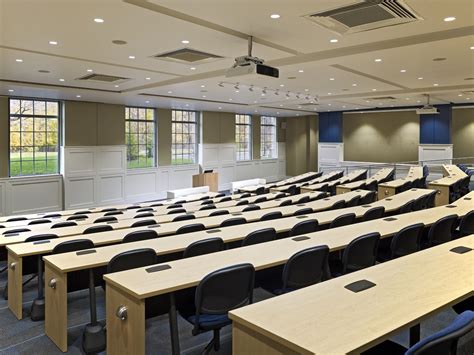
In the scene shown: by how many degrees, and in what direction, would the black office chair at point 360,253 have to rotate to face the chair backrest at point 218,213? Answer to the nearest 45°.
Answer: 0° — it already faces it

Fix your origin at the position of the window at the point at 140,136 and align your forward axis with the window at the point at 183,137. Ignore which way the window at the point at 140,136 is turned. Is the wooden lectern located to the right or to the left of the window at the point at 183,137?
right

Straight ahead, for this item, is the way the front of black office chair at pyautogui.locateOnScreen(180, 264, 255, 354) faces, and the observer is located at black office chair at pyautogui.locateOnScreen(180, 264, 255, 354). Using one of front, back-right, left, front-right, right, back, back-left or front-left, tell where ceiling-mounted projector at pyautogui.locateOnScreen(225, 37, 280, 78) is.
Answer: front-right

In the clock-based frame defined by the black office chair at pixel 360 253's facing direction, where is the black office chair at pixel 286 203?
the black office chair at pixel 286 203 is roughly at 1 o'clock from the black office chair at pixel 360 253.

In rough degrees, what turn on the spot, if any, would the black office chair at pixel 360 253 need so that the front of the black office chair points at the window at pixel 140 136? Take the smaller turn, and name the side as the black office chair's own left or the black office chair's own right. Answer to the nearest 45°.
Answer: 0° — it already faces it

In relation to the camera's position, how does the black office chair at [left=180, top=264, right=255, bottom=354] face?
facing away from the viewer and to the left of the viewer

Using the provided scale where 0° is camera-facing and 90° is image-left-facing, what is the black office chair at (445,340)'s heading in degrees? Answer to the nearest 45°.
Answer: approximately 135°

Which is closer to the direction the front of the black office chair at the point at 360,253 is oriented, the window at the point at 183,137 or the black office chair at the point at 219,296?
the window

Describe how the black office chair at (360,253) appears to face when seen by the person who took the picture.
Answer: facing away from the viewer and to the left of the viewer
